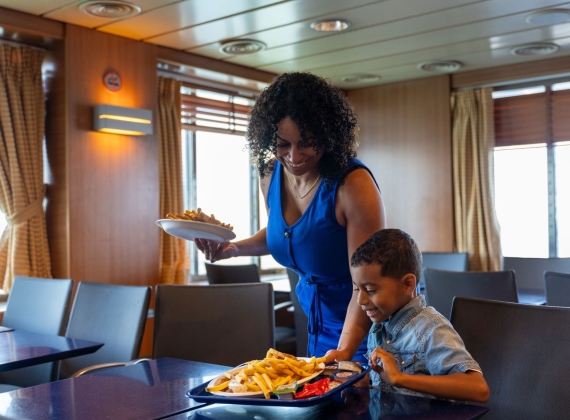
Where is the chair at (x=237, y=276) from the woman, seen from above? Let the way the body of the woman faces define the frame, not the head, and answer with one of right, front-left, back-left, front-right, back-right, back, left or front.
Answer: back-right

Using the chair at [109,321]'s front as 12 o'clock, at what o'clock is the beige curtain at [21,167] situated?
The beige curtain is roughly at 4 o'clock from the chair.

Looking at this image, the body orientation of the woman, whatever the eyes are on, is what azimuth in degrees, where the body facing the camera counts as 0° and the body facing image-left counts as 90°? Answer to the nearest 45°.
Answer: approximately 45°

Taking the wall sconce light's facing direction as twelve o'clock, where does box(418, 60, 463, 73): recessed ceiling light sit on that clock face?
The recessed ceiling light is roughly at 10 o'clock from the wall sconce light.

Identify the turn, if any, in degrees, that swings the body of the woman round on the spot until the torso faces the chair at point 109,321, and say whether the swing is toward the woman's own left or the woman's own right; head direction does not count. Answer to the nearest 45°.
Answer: approximately 90° to the woman's own right

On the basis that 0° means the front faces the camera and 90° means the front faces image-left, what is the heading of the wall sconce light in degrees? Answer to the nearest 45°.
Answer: approximately 315°

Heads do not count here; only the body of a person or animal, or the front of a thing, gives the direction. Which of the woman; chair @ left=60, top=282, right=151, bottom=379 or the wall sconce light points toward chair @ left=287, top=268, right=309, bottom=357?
the wall sconce light

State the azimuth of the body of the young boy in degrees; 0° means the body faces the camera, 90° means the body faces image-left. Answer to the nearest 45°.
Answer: approximately 45°
